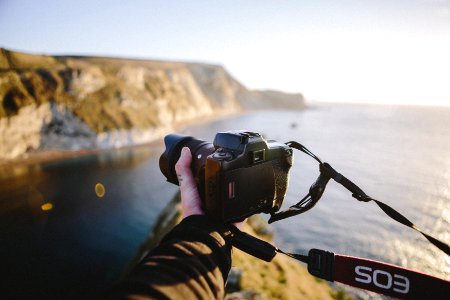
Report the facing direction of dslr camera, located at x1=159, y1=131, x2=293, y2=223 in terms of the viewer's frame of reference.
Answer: facing away from the viewer and to the left of the viewer
